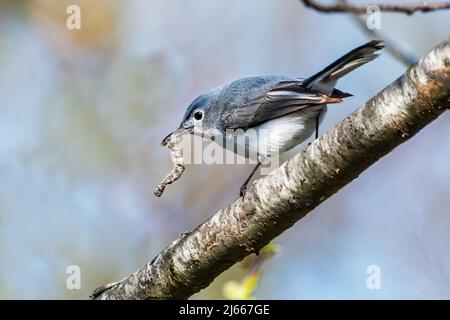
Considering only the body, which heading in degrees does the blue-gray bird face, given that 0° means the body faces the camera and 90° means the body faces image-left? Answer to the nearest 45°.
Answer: approximately 90°
